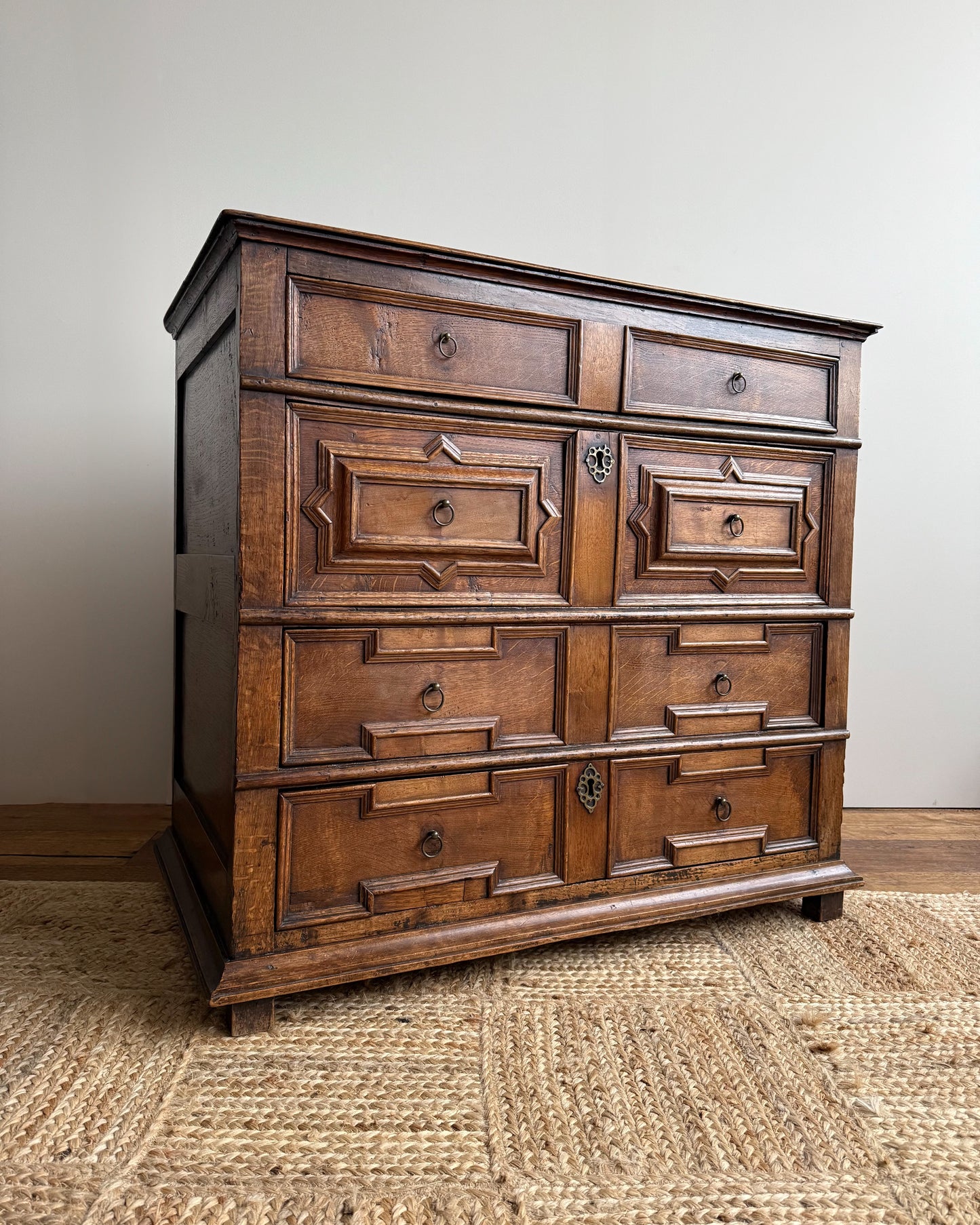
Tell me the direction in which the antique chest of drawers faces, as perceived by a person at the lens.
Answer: facing the viewer and to the right of the viewer
